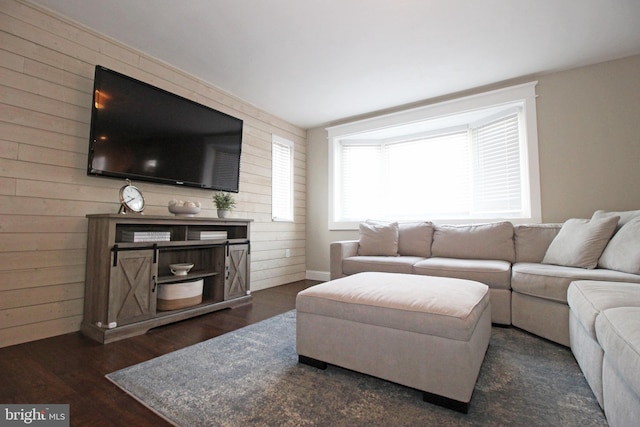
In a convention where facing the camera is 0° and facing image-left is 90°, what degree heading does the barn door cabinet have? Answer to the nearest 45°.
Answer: approximately 315°

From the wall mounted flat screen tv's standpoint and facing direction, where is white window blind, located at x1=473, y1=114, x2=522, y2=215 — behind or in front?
in front

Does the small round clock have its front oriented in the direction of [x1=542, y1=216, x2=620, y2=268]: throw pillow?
yes

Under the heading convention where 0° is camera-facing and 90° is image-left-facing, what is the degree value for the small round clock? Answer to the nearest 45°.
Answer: approximately 315°

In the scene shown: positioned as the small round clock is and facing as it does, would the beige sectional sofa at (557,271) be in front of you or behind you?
in front

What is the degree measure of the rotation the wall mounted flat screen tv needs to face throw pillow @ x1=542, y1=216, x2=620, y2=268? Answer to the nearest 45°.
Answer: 0° — it already faces it

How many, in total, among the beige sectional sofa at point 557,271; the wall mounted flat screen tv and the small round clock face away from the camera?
0

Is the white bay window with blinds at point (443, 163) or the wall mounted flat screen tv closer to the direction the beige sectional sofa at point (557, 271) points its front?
the wall mounted flat screen tv
